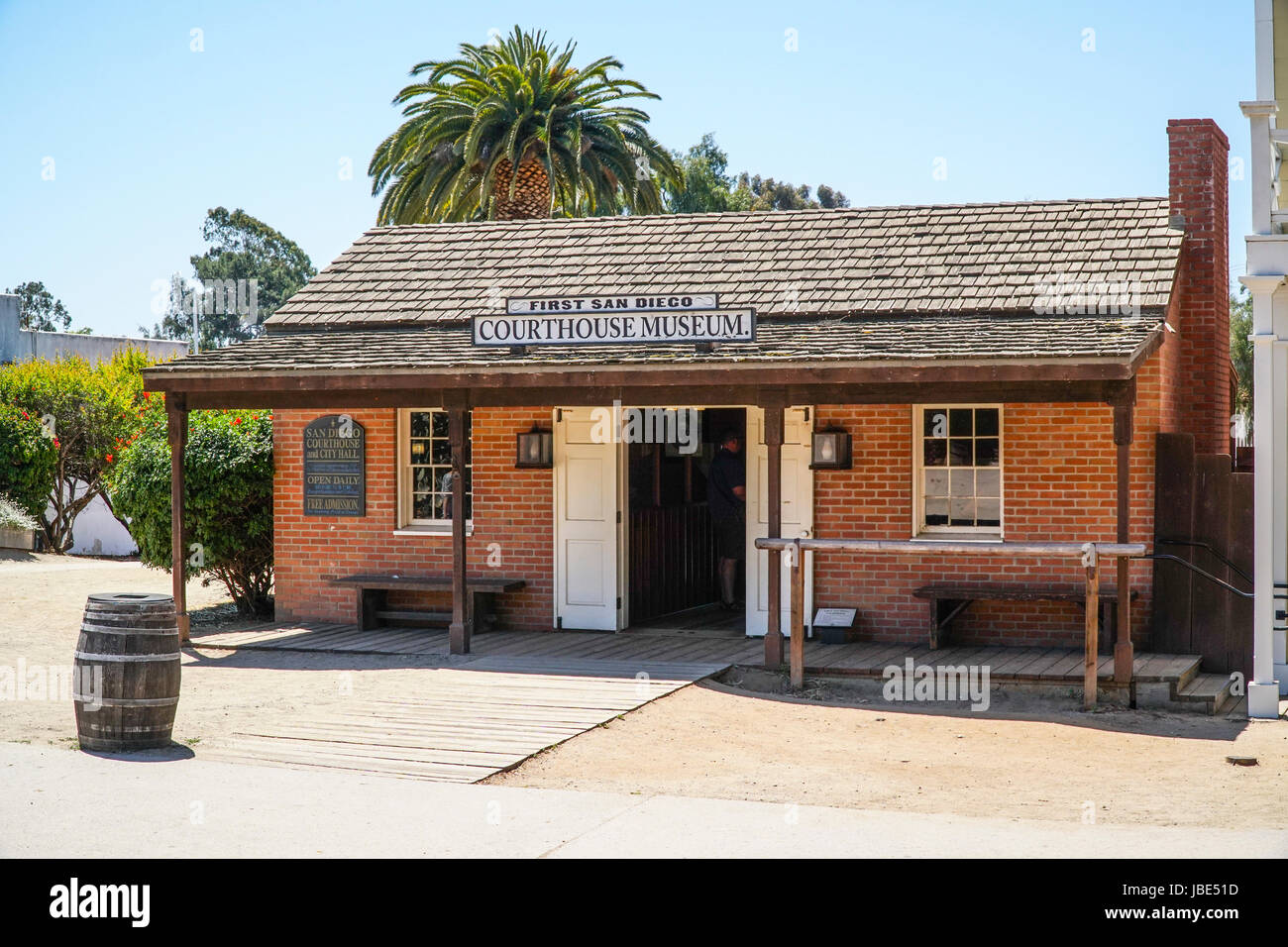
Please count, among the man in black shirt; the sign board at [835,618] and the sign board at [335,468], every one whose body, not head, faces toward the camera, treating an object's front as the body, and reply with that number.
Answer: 2

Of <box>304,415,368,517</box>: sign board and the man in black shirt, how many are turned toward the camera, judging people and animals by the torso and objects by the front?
1

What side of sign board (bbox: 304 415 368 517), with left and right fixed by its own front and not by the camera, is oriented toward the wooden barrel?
front

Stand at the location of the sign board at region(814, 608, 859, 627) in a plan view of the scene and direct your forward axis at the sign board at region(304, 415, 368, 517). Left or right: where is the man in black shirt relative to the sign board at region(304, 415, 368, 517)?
right

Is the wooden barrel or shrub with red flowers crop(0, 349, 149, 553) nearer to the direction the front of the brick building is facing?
the wooden barrel

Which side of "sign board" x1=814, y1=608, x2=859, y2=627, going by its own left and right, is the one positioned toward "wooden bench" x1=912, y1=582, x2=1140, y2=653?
left

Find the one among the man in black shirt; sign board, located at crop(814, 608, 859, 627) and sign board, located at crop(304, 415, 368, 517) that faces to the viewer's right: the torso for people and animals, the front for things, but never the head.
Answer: the man in black shirt

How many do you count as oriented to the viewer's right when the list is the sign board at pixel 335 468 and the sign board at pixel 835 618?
0

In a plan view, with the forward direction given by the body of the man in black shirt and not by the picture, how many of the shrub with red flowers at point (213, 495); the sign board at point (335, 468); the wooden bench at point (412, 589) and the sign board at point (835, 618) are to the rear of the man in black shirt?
3

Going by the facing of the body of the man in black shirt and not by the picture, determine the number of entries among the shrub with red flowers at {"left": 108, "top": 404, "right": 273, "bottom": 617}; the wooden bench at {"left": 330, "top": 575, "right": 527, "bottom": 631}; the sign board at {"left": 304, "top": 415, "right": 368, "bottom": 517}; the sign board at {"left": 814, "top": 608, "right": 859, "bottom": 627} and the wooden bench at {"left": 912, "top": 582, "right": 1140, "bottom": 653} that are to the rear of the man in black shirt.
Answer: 3

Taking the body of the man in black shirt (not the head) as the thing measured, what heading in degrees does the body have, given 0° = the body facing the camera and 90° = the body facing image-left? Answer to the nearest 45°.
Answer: approximately 270°

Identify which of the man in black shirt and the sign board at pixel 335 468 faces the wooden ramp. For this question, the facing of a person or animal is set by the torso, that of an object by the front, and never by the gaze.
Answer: the sign board

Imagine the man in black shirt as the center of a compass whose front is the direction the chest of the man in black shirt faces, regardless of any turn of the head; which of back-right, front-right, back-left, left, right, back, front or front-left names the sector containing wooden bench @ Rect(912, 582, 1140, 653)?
front-right

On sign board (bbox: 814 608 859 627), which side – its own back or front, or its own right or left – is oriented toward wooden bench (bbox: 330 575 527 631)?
right

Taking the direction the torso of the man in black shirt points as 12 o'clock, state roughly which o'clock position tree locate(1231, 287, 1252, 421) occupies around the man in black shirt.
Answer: The tree is roughly at 10 o'clock from the man in black shirt.
